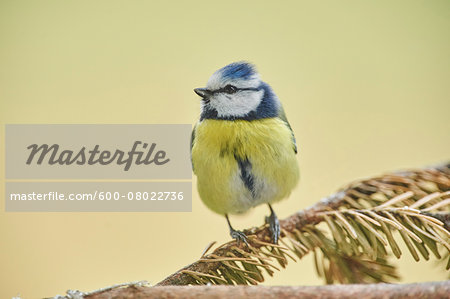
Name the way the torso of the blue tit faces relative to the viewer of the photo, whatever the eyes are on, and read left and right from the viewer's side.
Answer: facing the viewer
